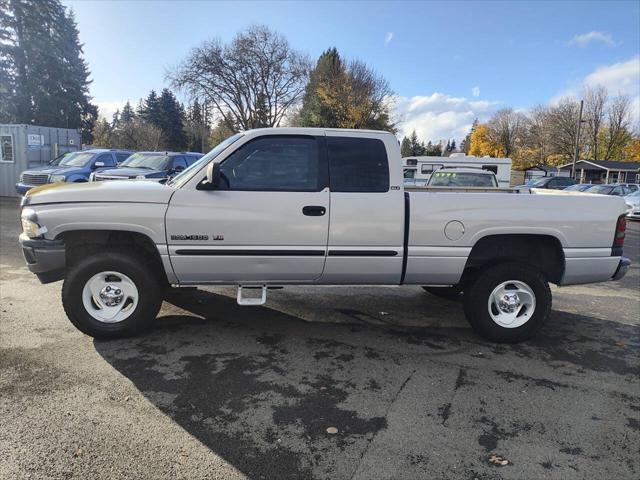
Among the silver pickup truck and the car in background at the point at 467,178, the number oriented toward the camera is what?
1

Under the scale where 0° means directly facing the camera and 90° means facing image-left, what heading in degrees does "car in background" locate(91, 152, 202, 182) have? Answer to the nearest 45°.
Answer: approximately 45°

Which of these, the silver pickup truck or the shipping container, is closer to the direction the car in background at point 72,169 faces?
the silver pickup truck

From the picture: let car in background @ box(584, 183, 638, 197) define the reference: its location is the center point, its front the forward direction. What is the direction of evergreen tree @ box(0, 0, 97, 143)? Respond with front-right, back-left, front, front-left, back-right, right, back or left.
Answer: front-right

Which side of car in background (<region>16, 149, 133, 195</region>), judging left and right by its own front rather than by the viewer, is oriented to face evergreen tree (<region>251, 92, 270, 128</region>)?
back

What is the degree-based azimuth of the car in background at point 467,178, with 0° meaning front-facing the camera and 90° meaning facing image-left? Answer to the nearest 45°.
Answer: approximately 0°

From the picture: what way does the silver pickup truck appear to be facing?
to the viewer's left
